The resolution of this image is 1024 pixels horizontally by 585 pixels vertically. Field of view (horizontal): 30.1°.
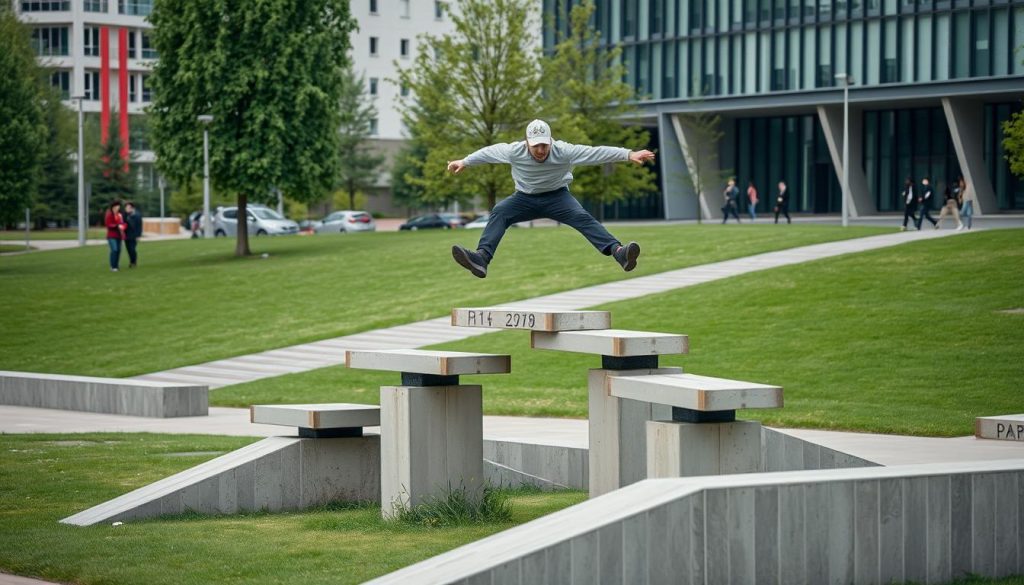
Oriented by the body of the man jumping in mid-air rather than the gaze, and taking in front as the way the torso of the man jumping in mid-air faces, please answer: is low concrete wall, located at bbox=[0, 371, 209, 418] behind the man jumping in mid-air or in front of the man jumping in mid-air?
behind

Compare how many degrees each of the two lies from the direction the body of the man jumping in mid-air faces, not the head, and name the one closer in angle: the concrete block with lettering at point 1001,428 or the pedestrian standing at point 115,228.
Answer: the concrete block with lettering

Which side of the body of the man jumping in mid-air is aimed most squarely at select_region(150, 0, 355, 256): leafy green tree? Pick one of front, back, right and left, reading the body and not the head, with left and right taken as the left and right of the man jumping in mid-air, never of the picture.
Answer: back

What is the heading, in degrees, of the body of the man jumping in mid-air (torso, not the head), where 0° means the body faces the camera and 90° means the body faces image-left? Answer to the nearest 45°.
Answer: approximately 0°

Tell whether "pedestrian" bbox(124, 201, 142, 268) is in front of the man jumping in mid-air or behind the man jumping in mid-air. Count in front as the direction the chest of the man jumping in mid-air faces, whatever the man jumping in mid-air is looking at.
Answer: behind
